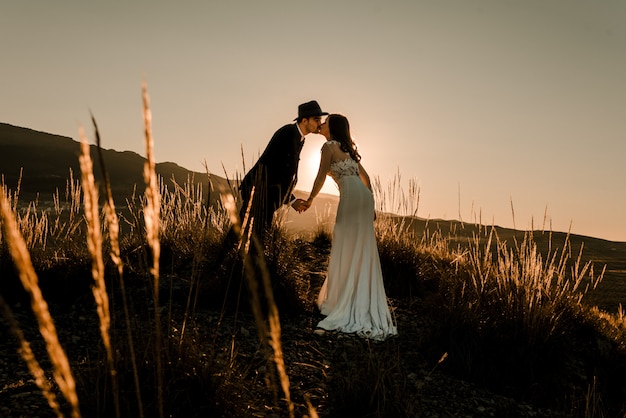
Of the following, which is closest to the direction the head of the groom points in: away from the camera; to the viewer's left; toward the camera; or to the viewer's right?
to the viewer's right

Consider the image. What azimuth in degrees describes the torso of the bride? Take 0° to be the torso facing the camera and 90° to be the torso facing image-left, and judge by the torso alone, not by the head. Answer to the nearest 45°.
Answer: approximately 135°

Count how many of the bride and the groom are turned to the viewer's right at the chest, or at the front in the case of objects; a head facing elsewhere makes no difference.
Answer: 1

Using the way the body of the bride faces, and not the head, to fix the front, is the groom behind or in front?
in front

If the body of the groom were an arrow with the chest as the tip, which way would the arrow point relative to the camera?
to the viewer's right

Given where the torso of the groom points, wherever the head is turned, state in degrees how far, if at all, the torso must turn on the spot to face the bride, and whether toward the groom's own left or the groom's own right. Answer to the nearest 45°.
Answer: approximately 45° to the groom's own right
